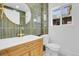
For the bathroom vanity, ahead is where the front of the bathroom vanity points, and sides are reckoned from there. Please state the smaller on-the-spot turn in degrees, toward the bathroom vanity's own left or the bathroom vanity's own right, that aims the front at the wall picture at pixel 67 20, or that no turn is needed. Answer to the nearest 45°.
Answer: approximately 45° to the bathroom vanity's own left
